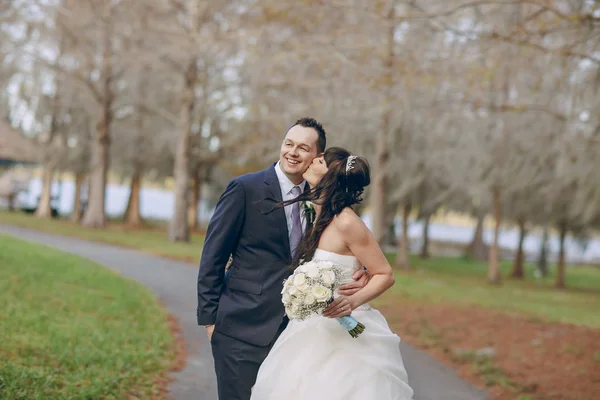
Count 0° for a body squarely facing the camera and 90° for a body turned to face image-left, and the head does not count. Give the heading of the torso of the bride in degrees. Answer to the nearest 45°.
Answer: approximately 90°

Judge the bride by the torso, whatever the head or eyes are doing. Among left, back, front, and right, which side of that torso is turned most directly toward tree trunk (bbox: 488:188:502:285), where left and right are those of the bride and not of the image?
right

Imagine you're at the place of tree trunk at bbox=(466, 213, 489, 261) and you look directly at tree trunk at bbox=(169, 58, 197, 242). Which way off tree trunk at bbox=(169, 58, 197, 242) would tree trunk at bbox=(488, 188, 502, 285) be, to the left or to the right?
left

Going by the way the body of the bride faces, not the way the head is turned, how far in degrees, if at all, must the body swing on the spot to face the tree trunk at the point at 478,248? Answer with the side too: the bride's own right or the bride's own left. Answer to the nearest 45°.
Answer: approximately 90° to the bride's own right

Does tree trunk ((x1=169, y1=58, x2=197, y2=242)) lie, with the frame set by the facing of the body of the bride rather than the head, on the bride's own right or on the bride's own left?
on the bride's own right

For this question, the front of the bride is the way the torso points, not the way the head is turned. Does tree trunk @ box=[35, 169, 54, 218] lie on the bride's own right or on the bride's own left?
on the bride's own right

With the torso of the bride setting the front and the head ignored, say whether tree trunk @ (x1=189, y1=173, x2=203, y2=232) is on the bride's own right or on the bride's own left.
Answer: on the bride's own right
